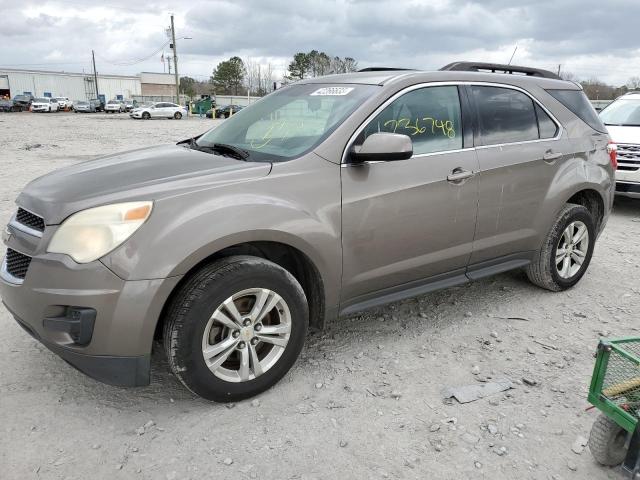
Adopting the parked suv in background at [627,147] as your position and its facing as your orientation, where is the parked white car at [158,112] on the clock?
The parked white car is roughly at 4 o'clock from the parked suv in background.

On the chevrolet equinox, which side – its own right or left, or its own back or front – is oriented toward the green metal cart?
left

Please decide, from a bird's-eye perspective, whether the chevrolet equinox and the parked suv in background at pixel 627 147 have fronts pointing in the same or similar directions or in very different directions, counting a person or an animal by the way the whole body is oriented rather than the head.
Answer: same or similar directions

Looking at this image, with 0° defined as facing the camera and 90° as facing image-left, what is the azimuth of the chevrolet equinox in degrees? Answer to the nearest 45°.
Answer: approximately 45°

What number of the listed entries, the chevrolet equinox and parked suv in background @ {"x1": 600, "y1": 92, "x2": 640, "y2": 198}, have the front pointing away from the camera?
0

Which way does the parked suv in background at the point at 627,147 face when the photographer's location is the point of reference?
facing the viewer

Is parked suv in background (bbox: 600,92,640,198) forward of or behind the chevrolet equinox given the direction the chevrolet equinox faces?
behind

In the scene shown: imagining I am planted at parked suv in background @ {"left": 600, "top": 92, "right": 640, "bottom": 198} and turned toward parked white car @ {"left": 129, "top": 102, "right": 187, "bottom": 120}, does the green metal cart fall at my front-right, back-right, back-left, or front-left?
back-left

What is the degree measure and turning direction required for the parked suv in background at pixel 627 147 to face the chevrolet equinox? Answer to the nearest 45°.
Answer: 0° — it already faces it

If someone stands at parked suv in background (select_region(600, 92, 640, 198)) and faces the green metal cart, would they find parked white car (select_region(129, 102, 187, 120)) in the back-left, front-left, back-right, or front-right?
back-right

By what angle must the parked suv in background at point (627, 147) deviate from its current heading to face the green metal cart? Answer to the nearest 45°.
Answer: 0° — it already faces it

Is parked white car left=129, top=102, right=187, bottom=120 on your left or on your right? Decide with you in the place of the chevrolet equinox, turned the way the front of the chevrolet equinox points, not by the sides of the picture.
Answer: on your right

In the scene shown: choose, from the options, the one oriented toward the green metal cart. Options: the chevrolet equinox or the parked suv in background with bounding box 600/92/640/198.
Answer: the parked suv in background
